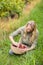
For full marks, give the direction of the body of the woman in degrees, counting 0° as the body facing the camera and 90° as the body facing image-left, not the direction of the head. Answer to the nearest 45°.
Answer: approximately 45°
